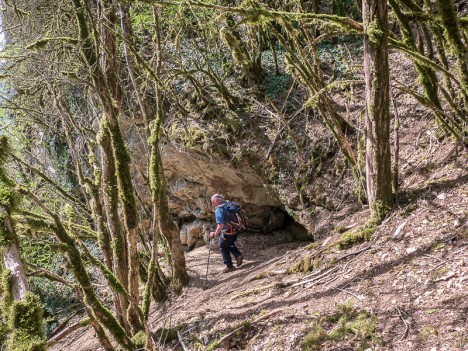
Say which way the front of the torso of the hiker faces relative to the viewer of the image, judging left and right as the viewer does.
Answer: facing to the left of the viewer

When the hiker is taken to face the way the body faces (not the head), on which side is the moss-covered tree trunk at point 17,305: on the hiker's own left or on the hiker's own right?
on the hiker's own left

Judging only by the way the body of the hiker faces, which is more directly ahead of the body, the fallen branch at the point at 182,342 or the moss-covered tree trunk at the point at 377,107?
the fallen branch

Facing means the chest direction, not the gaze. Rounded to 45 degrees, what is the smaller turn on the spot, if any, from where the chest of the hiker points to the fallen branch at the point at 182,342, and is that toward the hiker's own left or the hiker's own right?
approximately 90° to the hiker's own left

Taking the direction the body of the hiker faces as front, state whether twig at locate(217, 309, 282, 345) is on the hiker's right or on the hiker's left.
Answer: on the hiker's left

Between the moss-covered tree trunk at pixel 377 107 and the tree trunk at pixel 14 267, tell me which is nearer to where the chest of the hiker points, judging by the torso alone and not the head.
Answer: the tree trunk

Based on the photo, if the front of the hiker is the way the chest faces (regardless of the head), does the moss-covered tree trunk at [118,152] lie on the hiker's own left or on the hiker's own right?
on the hiker's own left
